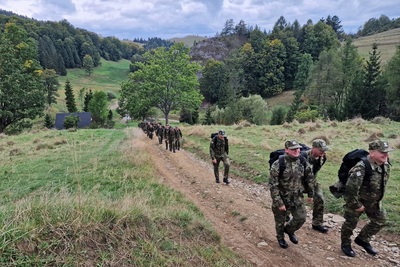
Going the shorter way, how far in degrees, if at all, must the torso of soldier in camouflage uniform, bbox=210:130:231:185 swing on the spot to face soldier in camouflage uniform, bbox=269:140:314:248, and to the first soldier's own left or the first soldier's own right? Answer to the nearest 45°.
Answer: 0° — they already face them

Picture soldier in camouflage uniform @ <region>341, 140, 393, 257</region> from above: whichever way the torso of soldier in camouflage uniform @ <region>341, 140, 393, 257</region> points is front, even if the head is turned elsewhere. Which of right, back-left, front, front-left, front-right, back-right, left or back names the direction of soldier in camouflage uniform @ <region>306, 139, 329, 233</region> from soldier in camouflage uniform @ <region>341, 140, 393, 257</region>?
back

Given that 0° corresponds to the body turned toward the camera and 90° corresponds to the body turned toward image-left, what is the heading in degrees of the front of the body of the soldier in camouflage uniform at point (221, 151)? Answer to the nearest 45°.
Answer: approximately 0°

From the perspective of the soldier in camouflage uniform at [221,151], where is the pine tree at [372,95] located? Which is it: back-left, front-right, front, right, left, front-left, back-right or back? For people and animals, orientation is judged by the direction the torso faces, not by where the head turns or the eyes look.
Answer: back-left

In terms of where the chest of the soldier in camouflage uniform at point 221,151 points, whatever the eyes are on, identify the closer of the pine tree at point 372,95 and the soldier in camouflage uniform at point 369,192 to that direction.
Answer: the soldier in camouflage uniform

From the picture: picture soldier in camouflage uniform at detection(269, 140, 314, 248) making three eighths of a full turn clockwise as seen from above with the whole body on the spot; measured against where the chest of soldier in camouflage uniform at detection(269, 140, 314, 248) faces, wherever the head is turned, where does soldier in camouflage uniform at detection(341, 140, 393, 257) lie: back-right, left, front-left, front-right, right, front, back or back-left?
back

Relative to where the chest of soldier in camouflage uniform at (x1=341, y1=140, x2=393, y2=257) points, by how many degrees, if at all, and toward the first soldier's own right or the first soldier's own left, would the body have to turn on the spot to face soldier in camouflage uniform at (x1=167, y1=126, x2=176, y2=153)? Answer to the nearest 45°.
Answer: approximately 180°

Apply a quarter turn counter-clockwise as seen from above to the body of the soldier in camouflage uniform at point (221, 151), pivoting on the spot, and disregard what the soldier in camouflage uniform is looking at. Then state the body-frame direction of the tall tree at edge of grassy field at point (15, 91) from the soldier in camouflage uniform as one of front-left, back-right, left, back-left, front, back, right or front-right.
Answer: back-left

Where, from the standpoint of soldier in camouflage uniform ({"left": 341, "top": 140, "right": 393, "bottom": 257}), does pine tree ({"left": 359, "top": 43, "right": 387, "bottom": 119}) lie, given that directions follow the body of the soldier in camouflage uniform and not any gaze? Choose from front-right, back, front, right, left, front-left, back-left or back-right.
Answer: back-left

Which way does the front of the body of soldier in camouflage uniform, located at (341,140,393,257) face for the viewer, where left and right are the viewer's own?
facing the viewer and to the right of the viewer

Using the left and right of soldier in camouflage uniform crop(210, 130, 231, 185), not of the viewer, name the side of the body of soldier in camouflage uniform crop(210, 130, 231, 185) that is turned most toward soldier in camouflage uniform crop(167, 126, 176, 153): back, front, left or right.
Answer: back

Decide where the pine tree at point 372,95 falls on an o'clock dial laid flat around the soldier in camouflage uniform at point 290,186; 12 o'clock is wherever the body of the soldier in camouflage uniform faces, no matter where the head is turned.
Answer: The pine tree is roughly at 8 o'clock from the soldier in camouflage uniform.

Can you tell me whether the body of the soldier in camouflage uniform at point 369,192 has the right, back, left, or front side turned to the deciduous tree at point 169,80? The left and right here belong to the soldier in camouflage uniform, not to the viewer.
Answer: back

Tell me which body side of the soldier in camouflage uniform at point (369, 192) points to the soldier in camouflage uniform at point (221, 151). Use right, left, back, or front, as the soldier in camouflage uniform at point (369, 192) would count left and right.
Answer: back

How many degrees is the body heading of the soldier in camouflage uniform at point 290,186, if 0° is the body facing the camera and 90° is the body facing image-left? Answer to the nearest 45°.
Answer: approximately 315°
